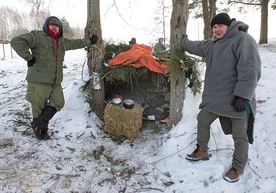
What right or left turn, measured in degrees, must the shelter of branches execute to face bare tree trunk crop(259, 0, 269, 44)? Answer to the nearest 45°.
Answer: approximately 135° to its left

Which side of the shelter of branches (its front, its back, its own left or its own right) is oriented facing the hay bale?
front

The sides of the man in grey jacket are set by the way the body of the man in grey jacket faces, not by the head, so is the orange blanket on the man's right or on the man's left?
on the man's right

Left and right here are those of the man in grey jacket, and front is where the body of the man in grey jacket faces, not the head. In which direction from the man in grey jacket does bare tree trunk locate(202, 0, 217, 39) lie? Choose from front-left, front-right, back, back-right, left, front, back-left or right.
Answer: back-right

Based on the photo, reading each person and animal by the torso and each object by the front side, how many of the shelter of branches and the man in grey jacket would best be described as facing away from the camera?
0

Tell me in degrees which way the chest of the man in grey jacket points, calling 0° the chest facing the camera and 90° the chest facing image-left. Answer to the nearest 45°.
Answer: approximately 45°

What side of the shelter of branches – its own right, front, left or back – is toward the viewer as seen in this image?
front
